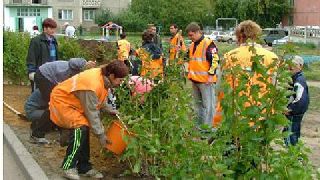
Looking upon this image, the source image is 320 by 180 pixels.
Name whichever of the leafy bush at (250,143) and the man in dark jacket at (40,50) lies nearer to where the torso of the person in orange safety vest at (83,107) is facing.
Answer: the leafy bush

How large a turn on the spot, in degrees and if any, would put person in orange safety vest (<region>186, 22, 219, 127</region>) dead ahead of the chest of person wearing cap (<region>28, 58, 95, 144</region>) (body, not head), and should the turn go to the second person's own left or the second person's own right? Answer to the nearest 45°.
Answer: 0° — they already face them

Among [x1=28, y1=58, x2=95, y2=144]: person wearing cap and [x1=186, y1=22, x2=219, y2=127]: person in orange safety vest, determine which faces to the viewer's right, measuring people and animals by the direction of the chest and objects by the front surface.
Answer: the person wearing cap

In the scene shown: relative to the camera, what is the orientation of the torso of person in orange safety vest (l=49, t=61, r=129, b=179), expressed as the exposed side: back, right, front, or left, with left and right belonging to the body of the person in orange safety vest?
right

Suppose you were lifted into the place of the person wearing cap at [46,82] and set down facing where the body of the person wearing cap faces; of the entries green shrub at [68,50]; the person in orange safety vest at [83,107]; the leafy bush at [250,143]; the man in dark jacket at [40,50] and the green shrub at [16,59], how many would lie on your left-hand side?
3

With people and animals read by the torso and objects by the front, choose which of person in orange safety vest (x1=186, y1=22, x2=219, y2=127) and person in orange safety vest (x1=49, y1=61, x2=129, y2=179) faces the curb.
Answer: person in orange safety vest (x1=186, y1=22, x2=219, y2=127)

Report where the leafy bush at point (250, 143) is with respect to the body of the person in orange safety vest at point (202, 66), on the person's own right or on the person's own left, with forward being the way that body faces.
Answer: on the person's own left

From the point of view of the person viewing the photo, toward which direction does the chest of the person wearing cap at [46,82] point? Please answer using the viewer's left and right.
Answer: facing to the right of the viewer

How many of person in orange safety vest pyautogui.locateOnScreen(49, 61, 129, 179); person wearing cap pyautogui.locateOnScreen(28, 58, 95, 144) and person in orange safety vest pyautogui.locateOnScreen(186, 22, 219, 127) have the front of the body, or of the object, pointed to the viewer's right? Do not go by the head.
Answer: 2

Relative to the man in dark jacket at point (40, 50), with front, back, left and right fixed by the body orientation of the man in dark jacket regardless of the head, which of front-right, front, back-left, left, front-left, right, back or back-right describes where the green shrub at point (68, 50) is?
back-left
